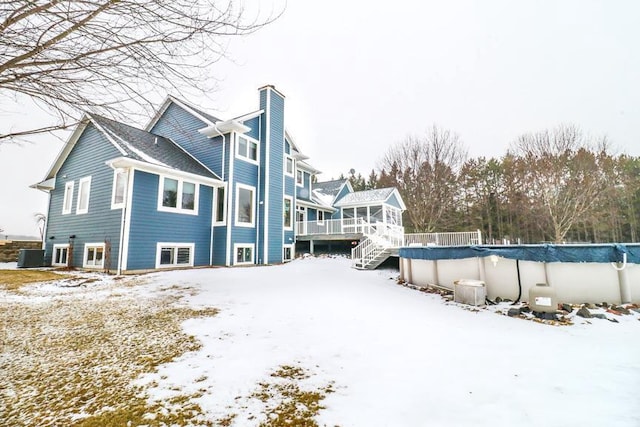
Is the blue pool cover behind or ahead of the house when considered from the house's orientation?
behind

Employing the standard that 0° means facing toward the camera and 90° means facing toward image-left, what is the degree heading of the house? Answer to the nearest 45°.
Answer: approximately 135°

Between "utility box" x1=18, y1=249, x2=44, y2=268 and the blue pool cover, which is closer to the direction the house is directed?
the utility box

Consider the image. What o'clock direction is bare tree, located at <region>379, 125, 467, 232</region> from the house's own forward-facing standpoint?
The bare tree is roughly at 4 o'clock from the house.

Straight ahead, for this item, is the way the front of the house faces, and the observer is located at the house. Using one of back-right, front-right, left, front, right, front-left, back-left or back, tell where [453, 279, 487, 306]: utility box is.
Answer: back

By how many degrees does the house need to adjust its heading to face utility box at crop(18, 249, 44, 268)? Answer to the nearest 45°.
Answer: approximately 45° to its left

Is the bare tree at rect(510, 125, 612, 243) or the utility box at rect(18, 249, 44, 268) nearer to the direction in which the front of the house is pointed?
the utility box

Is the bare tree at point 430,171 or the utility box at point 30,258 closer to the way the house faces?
the utility box
